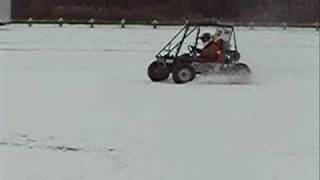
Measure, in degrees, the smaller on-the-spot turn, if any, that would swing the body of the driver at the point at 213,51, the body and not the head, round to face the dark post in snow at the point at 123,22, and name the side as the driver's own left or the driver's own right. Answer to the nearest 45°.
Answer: approximately 90° to the driver's own right

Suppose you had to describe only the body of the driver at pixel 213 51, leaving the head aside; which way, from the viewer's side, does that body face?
to the viewer's left

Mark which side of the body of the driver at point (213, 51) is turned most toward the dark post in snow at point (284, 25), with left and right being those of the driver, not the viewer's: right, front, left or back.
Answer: right

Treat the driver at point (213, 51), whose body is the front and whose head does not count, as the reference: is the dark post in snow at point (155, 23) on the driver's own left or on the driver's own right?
on the driver's own right
